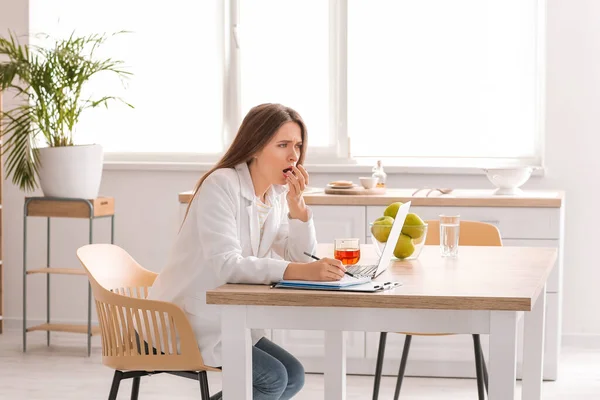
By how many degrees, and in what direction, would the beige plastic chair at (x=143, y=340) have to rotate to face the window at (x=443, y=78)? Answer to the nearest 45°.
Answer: approximately 45° to its left

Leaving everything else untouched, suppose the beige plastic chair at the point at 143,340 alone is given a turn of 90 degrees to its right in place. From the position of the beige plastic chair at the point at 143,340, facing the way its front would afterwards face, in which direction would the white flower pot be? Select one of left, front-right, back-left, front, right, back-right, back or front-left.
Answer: back

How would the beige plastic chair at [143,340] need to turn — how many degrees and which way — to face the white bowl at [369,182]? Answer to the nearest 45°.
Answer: approximately 45° to its left

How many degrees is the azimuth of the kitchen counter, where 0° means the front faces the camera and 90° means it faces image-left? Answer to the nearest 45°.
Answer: approximately 0°

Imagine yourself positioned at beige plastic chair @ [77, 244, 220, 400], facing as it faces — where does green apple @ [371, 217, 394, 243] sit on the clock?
The green apple is roughly at 12 o'clock from the beige plastic chair.

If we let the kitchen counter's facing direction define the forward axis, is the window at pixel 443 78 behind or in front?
behind

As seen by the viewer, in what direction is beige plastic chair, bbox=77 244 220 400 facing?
to the viewer's right

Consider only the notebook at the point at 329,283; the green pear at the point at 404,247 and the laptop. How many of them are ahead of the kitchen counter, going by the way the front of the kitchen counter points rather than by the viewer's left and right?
3

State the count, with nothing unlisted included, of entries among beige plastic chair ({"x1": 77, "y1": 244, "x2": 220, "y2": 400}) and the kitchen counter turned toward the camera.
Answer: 1

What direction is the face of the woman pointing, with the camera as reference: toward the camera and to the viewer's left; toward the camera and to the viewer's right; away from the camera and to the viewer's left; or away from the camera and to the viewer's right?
toward the camera and to the viewer's right

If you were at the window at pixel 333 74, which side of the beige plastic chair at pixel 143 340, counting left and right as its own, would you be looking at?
left

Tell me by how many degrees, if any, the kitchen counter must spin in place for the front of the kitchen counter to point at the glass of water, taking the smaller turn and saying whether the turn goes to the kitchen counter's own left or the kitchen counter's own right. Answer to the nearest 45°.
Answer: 0° — it already faces it

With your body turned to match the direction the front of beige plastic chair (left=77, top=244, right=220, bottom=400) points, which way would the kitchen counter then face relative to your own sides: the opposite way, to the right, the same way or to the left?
to the right
